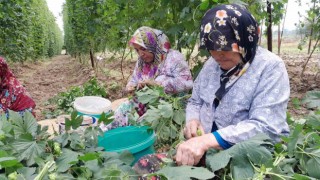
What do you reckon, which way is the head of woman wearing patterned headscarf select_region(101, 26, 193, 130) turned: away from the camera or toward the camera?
toward the camera

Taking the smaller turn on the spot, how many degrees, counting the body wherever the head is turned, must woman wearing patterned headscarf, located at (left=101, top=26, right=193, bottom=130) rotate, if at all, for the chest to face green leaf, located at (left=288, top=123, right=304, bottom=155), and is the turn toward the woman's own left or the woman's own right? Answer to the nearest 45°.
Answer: approximately 45° to the woman's own left

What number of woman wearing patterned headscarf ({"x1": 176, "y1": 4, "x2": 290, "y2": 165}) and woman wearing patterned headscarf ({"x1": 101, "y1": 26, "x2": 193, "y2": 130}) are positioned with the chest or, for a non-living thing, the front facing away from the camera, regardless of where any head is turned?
0

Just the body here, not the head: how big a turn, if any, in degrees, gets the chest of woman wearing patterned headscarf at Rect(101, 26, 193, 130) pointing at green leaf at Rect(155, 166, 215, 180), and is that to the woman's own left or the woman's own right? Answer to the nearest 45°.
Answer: approximately 45° to the woman's own left

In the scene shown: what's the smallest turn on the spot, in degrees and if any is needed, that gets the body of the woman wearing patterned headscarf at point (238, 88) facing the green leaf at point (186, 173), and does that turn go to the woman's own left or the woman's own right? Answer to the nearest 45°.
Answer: approximately 45° to the woman's own left

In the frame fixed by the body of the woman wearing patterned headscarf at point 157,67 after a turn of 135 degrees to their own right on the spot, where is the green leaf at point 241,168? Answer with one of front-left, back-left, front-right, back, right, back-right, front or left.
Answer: back

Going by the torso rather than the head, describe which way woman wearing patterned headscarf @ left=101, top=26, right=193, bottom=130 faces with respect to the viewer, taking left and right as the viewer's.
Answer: facing the viewer and to the left of the viewer

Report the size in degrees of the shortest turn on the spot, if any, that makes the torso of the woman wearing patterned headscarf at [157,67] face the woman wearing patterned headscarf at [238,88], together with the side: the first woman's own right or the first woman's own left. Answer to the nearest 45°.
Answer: approximately 45° to the first woman's own left

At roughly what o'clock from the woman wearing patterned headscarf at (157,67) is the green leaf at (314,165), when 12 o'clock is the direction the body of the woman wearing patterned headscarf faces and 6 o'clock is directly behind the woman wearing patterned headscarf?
The green leaf is roughly at 10 o'clock from the woman wearing patterned headscarf.

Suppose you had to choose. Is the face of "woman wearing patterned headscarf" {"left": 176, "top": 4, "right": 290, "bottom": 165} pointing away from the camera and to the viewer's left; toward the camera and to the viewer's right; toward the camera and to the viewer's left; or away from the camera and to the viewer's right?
toward the camera and to the viewer's left

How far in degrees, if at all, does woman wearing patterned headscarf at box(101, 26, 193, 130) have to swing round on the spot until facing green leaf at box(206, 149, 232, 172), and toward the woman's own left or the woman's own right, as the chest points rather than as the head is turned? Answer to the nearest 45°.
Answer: approximately 45° to the woman's own left
